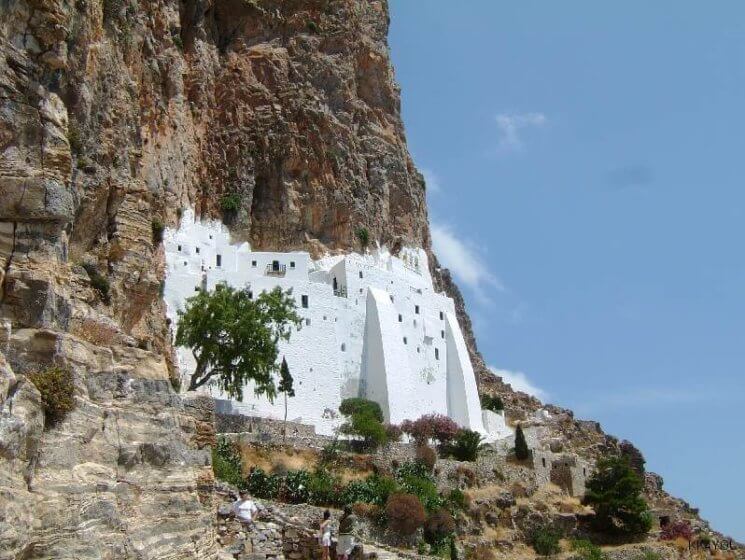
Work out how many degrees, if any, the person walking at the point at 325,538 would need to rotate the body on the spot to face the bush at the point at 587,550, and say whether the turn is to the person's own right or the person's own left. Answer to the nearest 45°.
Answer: approximately 45° to the person's own right

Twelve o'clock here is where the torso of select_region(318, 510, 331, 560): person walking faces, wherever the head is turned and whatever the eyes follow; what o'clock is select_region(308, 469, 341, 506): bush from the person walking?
The bush is roughly at 12 o'clock from the person walking.

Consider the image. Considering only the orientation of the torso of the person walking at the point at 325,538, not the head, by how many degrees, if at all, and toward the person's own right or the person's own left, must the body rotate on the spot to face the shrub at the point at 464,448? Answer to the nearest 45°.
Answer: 0° — they already face it

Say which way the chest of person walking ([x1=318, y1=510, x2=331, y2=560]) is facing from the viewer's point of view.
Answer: away from the camera

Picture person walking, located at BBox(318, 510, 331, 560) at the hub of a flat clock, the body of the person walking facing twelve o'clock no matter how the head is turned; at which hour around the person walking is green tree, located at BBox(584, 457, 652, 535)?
The green tree is roughly at 1 o'clock from the person walking.

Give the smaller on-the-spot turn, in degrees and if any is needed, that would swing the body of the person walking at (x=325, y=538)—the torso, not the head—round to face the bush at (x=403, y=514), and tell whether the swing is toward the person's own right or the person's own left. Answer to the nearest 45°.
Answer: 0° — they already face it

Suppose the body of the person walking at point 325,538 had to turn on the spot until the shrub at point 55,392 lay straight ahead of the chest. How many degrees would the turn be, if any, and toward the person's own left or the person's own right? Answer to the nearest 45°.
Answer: approximately 135° to the person's own left

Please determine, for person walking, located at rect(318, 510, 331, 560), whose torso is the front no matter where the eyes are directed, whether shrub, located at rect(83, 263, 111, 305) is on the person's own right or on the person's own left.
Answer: on the person's own left

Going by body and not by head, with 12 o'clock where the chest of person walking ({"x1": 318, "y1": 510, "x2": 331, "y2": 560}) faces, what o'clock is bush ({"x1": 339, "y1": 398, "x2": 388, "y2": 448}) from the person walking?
The bush is roughly at 12 o'clock from the person walking.
